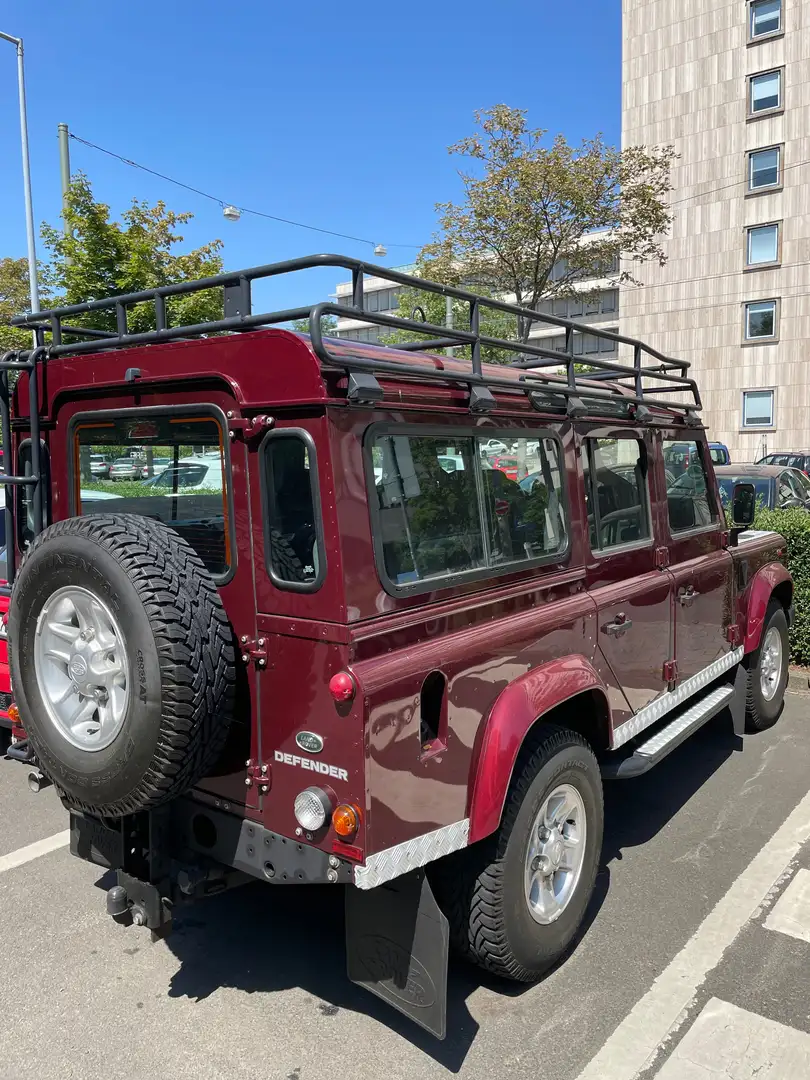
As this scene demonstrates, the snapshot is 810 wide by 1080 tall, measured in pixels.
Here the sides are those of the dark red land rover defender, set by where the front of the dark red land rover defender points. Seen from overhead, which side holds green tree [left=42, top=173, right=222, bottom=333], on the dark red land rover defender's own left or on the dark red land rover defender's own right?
on the dark red land rover defender's own left

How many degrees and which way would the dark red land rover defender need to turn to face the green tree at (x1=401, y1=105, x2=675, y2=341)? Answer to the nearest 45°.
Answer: approximately 45° to its left

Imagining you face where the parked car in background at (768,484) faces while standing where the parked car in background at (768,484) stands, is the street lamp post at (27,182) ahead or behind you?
behind

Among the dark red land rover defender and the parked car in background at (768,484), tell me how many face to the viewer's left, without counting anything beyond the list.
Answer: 0

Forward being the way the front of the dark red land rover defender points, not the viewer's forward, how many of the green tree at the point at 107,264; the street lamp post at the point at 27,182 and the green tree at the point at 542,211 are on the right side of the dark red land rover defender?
0

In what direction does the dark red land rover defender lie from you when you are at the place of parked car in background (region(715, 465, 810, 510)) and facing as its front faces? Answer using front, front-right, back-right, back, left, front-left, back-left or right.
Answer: right

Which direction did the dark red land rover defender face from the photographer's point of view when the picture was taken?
facing away from the viewer and to the right of the viewer

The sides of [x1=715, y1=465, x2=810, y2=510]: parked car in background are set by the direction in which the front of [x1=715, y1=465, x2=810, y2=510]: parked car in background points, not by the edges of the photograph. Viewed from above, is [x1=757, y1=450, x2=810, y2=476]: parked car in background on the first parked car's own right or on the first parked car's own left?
on the first parked car's own left
